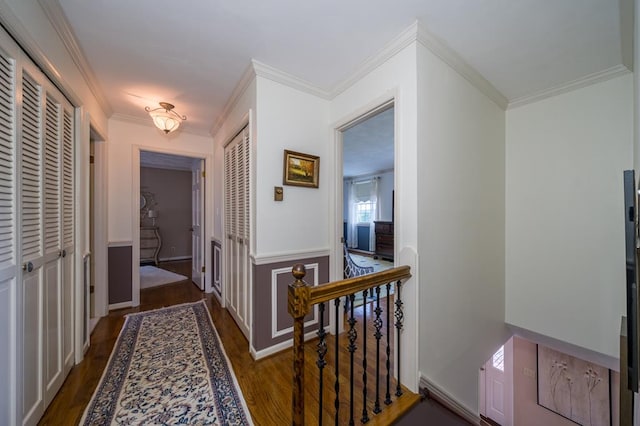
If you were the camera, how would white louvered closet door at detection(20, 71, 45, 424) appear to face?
facing to the right of the viewer

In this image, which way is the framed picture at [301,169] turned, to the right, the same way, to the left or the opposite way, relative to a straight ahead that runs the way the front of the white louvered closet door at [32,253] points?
to the right

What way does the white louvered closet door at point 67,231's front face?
to the viewer's right

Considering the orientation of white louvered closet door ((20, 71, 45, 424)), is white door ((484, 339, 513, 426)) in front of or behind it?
in front

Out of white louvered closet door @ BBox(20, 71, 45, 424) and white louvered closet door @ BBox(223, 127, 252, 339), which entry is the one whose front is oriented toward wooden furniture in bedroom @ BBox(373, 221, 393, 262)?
white louvered closet door @ BBox(20, 71, 45, 424)

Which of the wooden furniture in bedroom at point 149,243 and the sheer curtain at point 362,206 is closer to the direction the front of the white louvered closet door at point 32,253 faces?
the sheer curtain

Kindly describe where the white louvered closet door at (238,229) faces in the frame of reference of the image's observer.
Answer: facing to the left of the viewer

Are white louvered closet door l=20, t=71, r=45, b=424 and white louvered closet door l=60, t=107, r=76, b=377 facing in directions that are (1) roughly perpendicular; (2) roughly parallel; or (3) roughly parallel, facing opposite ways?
roughly parallel

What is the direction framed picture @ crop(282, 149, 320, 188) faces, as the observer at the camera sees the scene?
facing the viewer and to the right of the viewer

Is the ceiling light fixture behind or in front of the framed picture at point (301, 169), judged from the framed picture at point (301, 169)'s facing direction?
behind

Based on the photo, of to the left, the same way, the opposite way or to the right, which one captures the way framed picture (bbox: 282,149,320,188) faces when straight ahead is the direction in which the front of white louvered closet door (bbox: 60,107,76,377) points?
to the right

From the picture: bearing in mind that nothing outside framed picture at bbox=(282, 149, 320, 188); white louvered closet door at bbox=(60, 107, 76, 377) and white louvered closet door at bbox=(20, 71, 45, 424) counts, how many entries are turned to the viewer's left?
0

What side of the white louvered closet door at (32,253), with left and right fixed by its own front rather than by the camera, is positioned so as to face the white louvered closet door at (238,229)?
front
